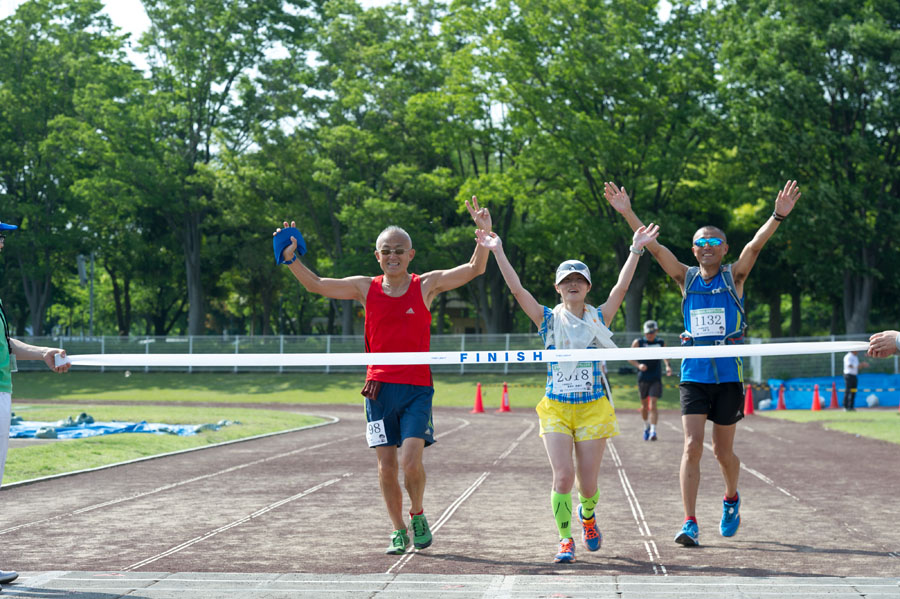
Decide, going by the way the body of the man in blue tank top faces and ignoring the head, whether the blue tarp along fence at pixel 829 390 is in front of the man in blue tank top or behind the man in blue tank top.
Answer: behind

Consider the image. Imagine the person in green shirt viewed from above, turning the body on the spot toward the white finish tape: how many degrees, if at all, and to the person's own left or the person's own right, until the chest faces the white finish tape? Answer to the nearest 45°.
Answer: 0° — they already face it

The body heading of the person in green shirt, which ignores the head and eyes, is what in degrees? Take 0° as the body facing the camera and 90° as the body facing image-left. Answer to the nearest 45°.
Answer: approximately 270°

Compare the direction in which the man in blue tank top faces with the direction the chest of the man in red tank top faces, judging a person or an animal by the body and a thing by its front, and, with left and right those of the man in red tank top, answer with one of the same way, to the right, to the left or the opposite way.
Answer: the same way

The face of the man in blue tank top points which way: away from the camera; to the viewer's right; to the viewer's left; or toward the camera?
toward the camera

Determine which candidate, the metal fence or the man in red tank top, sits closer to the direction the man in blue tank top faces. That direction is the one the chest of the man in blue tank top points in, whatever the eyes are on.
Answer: the man in red tank top

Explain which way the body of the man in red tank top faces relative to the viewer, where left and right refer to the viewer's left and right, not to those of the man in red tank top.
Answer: facing the viewer

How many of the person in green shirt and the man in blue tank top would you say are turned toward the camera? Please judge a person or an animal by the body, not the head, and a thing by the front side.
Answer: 1

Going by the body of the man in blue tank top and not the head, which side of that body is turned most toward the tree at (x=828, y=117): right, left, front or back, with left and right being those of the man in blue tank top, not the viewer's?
back

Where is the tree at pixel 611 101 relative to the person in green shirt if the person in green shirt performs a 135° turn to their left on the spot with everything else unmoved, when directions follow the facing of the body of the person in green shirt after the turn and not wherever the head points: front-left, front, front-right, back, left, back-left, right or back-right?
right

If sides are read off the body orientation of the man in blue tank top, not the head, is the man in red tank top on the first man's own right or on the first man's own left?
on the first man's own right

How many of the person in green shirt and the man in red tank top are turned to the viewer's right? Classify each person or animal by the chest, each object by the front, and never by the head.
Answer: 1

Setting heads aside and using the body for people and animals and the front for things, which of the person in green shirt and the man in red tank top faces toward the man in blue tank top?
the person in green shirt

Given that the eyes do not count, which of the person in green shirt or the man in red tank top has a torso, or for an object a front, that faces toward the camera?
the man in red tank top

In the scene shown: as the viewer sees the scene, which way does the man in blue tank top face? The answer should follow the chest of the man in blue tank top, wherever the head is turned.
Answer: toward the camera
